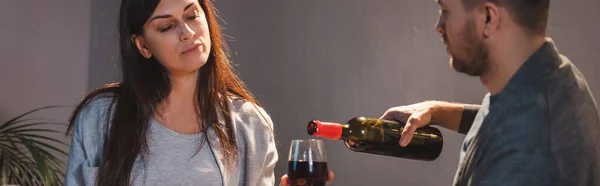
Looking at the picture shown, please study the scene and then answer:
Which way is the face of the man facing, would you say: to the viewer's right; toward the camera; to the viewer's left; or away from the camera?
to the viewer's left

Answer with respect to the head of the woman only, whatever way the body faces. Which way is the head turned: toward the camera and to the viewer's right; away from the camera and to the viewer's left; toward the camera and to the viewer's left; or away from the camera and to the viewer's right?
toward the camera and to the viewer's right

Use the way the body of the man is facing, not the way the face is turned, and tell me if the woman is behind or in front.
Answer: in front

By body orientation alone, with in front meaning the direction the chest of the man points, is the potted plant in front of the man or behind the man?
in front

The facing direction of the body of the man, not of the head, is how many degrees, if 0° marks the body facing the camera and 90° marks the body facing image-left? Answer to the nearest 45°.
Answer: approximately 90°
